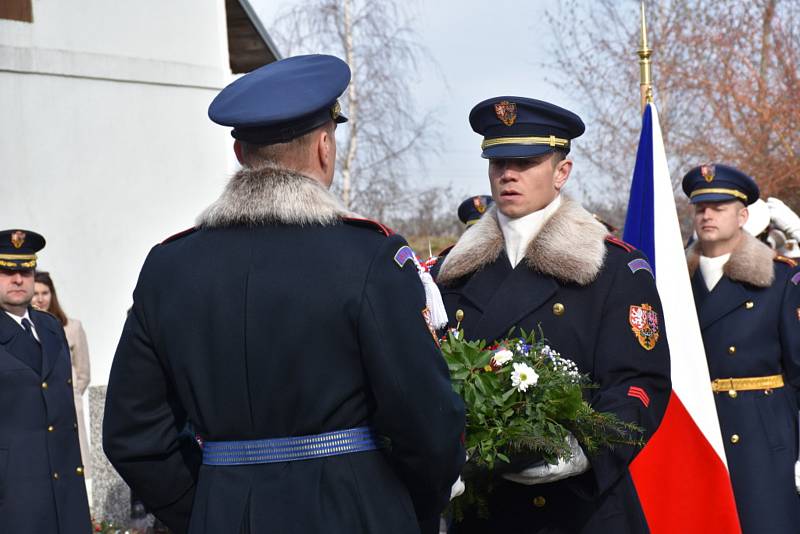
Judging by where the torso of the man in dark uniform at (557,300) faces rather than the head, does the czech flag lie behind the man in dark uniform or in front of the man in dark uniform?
behind

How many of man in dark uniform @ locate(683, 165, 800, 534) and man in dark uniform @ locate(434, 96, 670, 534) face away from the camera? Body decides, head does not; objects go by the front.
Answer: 0

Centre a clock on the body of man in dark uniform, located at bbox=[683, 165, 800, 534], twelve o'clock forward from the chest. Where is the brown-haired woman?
The brown-haired woman is roughly at 2 o'clock from the man in dark uniform.

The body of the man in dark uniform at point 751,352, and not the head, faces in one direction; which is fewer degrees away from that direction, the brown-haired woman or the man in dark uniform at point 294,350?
the man in dark uniform

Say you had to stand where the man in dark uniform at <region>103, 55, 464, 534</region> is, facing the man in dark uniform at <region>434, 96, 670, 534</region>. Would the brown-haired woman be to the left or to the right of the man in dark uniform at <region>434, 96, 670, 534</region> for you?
left

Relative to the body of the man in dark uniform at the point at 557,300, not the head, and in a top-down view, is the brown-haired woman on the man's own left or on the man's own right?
on the man's own right

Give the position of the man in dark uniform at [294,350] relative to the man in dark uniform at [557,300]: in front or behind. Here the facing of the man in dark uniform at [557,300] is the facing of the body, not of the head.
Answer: in front

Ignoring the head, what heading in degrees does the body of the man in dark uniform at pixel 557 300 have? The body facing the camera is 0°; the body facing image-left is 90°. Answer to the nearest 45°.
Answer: approximately 45°

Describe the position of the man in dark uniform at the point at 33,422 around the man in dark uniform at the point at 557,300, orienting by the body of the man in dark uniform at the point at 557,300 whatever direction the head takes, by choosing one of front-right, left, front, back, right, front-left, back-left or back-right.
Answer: right

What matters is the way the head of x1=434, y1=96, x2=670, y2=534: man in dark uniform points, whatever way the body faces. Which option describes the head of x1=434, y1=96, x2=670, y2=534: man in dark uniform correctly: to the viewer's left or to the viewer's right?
to the viewer's left

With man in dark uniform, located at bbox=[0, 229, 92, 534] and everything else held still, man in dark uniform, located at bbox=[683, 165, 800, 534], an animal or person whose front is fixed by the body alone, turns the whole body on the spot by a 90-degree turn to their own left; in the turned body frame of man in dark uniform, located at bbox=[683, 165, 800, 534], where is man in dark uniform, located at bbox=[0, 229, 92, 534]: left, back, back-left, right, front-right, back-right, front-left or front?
back-right
